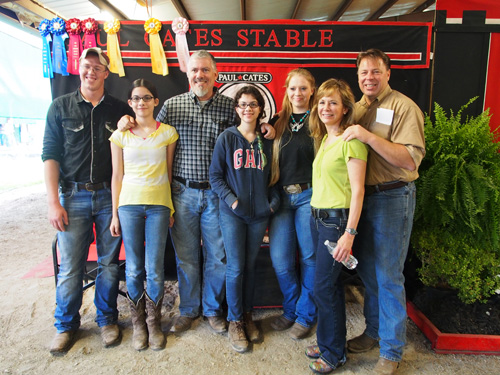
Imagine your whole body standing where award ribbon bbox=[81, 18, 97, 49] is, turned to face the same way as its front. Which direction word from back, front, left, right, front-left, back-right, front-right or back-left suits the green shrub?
front-left

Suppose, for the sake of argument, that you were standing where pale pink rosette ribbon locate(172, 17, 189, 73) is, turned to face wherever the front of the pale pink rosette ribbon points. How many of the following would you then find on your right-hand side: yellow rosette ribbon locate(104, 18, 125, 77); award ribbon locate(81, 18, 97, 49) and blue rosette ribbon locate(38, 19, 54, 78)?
3

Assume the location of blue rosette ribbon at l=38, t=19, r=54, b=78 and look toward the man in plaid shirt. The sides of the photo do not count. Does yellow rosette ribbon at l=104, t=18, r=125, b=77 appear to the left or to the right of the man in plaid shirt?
left

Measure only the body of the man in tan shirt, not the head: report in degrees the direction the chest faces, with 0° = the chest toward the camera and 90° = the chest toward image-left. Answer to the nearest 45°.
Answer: approximately 45°

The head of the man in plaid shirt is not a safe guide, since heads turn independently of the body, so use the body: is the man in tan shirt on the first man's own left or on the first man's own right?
on the first man's own left

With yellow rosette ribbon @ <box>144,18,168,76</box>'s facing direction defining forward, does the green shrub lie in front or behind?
in front

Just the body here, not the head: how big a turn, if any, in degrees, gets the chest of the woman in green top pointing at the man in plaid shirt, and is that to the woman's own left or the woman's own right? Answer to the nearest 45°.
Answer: approximately 45° to the woman's own right
